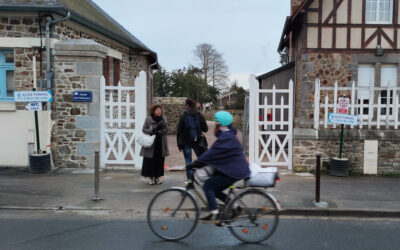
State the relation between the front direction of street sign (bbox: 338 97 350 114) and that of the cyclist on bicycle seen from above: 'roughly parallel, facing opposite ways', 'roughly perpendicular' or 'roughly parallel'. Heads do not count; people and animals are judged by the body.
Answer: roughly perpendicular

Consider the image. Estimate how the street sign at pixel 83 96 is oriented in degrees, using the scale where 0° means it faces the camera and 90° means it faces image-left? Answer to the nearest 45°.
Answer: approximately 0°

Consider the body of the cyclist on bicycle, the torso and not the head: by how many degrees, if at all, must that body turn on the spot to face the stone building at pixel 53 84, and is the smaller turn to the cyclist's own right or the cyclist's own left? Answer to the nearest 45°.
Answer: approximately 45° to the cyclist's own right

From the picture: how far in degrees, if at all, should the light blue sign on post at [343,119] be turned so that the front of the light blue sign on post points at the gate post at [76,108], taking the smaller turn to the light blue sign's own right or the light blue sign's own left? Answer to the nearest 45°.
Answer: approximately 90° to the light blue sign's own right

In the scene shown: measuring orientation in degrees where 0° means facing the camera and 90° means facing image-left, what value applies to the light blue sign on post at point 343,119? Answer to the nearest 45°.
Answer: approximately 0°

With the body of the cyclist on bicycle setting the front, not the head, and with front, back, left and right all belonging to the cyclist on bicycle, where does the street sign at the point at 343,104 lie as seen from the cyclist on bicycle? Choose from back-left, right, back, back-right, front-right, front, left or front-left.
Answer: back-right

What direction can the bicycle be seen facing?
to the viewer's left

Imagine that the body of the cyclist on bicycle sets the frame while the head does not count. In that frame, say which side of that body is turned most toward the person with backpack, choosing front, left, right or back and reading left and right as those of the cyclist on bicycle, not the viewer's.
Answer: right

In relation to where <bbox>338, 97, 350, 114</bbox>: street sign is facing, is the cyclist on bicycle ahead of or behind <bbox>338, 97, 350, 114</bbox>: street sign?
ahead

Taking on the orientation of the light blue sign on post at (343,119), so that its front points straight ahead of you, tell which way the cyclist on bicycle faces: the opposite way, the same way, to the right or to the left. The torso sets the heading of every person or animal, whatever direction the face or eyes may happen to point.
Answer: to the right

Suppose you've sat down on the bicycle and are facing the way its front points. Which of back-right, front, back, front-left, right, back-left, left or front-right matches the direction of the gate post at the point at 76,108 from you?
front-right

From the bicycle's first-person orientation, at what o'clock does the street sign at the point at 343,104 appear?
The street sign is roughly at 4 o'clock from the bicycle.

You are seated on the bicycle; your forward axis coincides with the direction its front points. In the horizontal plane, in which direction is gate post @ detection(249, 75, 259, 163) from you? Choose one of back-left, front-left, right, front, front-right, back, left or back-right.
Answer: right

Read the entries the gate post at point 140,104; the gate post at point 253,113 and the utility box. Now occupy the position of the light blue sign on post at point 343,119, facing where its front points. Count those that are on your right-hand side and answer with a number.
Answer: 2
